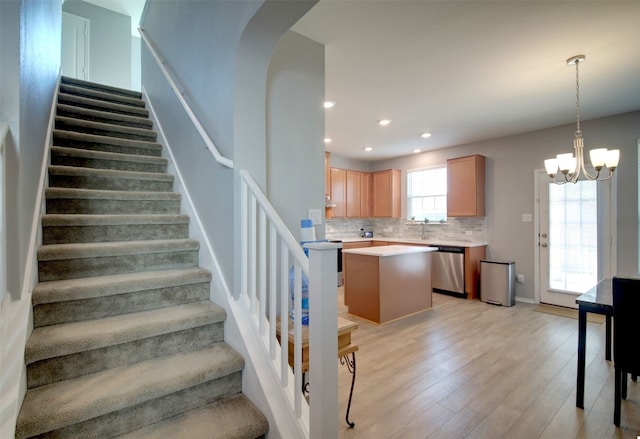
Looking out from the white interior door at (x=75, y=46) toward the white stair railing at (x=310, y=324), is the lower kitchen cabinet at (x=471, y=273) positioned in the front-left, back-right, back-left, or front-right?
front-left

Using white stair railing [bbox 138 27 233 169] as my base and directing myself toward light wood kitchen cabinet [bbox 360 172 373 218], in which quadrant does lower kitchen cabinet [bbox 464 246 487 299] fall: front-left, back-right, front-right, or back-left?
front-right

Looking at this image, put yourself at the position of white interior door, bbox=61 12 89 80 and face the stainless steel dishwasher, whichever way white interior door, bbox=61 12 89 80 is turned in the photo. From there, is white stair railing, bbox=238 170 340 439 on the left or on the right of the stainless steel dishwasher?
right

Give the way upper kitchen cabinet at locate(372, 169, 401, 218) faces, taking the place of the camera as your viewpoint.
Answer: facing the viewer and to the left of the viewer

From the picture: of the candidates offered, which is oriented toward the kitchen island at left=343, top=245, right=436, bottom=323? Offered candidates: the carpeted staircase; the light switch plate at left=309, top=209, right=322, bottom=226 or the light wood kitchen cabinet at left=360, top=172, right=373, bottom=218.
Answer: the light wood kitchen cabinet

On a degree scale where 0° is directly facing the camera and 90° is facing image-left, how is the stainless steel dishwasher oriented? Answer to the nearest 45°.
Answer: approximately 45°

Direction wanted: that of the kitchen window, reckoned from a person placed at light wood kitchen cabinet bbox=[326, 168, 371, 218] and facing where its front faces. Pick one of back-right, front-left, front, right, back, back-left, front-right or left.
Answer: front-left

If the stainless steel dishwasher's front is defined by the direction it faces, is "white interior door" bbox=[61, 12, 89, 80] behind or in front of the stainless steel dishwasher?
in front

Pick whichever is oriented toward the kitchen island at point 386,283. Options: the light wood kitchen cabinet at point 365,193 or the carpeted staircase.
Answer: the light wood kitchen cabinet

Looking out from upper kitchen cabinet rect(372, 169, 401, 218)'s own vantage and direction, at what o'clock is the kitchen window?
The kitchen window is roughly at 8 o'clock from the upper kitchen cabinet.

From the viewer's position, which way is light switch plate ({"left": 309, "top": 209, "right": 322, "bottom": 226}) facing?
facing the viewer

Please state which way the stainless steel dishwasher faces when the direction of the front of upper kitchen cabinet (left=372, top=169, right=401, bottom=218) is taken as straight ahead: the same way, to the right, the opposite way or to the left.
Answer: the same way

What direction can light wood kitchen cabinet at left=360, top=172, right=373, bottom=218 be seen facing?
toward the camera

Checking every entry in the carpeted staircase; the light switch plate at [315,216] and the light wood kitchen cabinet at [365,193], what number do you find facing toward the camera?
3
